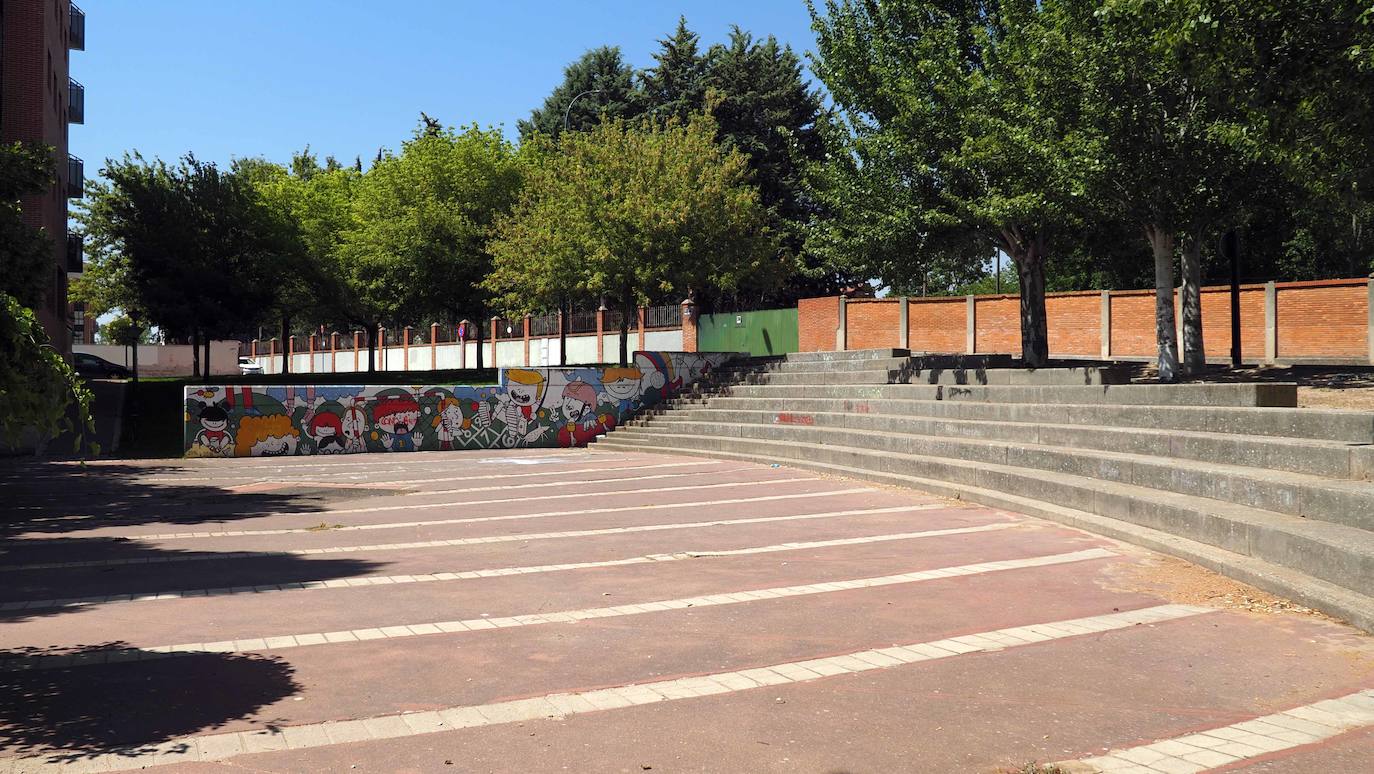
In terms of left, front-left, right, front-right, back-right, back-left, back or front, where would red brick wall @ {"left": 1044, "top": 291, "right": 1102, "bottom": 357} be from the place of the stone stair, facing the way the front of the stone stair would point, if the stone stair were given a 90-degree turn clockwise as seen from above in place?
front-right

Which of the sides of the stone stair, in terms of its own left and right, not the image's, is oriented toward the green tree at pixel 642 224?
right

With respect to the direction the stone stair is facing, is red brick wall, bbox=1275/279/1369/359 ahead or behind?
behind

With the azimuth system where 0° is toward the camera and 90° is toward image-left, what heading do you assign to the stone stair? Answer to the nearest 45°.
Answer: approximately 45°

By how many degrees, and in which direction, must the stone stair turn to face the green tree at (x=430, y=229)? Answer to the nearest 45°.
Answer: approximately 90° to its right

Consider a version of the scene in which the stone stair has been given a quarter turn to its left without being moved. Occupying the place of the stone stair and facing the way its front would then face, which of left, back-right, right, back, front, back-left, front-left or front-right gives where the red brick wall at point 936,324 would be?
back-left
